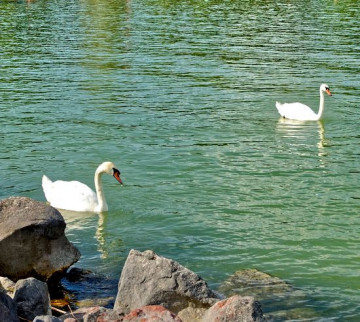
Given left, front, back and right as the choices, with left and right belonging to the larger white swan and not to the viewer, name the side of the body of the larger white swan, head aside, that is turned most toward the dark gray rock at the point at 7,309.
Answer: right

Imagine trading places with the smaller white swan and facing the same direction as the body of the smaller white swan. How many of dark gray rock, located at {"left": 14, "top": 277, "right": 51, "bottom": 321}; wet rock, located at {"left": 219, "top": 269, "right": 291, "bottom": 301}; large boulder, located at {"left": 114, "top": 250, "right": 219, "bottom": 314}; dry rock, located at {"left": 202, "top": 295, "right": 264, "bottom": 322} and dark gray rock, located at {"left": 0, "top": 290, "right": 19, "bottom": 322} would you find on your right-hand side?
5

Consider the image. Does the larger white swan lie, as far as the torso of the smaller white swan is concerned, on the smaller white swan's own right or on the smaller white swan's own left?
on the smaller white swan's own right

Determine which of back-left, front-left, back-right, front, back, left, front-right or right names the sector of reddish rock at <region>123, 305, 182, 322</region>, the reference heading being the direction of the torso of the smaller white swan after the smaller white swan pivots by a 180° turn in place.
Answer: left

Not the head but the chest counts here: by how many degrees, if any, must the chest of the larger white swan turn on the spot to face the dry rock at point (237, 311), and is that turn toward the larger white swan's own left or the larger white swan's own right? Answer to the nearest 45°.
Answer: approximately 90° to the larger white swan's own right

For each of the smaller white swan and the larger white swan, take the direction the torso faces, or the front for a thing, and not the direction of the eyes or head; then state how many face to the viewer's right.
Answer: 2

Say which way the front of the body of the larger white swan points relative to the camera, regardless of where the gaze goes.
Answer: to the viewer's right

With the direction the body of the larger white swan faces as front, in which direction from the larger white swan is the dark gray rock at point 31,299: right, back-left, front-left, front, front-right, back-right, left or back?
right

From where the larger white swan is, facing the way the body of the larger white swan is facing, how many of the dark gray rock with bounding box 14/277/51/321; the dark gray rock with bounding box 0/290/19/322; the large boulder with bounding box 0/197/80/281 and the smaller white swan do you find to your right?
3

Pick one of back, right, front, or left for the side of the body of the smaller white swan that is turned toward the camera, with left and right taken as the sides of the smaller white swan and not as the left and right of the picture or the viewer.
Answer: right

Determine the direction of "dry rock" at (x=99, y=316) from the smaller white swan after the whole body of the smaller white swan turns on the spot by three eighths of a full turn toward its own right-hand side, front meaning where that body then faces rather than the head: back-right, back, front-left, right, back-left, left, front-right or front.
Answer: front-left
